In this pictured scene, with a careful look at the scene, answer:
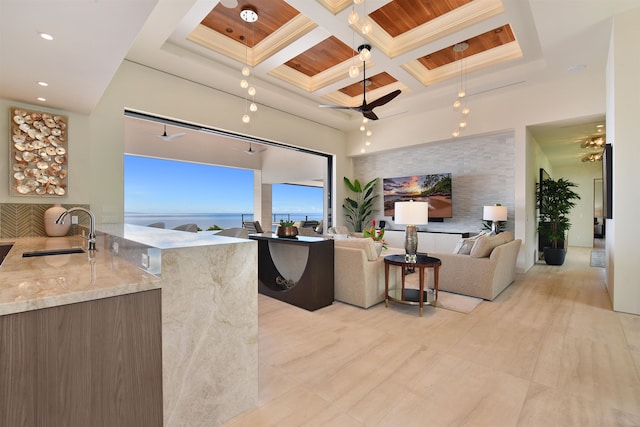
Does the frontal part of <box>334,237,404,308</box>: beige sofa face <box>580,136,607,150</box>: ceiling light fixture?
yes

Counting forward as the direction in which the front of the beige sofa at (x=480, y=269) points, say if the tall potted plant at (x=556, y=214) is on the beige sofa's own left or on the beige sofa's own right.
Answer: on the beige sofa's own right

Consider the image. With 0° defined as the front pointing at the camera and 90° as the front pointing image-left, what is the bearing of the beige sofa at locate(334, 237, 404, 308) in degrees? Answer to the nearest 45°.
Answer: approximately 225°

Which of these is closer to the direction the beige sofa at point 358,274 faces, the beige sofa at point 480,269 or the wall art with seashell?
the beige sofa

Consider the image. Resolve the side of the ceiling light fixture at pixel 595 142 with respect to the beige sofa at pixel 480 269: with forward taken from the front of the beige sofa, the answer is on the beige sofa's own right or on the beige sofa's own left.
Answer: on the beige sofa's own right

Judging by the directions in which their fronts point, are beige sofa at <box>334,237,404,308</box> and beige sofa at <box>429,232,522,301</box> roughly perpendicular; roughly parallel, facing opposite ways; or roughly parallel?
roughly perpendicular

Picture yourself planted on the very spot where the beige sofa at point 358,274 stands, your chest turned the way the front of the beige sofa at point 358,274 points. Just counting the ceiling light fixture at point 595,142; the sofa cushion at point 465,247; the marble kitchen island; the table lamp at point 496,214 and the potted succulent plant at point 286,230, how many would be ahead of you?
3

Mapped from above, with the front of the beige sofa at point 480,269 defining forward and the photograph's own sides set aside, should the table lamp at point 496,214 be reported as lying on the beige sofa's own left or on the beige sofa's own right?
on the beige sofa's own right

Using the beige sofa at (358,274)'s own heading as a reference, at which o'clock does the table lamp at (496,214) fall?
The table lamp is roughly at 12 o'clock from the beige sofa.
